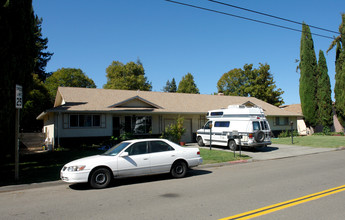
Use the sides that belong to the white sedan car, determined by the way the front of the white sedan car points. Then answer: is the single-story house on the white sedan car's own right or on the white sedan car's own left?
on the white sedan car's own right

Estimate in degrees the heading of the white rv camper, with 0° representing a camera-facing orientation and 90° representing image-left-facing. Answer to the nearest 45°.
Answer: approximately 135°

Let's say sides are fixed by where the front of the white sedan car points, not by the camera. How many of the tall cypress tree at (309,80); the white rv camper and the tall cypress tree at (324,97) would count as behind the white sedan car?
3

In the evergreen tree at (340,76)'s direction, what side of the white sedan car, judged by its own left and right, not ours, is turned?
back

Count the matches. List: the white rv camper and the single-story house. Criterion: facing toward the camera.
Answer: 1

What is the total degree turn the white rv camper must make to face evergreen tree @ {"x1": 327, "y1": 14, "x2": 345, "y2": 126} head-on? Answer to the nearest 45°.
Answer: approximately 90° to its right

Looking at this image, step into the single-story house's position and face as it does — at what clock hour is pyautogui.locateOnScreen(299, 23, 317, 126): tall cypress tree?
The tall cypress tree is roughly at 8 o'clock from the single-story house.

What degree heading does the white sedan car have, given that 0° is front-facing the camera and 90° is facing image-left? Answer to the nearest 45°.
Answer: approximately 45°
